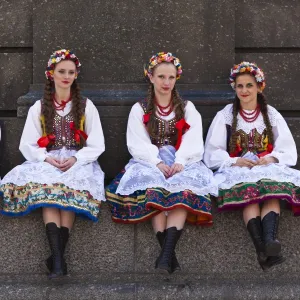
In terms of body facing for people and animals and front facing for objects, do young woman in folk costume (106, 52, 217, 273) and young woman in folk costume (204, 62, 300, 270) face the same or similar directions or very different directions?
same or similar directions

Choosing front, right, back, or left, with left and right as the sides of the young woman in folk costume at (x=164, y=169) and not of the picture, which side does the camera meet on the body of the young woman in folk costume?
front

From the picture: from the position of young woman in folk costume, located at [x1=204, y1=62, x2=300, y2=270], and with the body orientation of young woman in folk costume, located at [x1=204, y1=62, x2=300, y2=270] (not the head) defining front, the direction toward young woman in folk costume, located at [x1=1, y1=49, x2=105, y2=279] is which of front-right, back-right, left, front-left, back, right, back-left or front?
right

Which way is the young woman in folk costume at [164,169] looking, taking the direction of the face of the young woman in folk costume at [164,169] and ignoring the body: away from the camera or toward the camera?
toward the camera

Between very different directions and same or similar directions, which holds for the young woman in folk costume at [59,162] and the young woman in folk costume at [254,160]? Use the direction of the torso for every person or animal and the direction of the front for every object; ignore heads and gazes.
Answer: same or similar directions

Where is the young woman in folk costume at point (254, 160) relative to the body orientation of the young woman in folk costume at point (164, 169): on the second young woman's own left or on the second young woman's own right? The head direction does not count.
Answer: on the second young woman's own left

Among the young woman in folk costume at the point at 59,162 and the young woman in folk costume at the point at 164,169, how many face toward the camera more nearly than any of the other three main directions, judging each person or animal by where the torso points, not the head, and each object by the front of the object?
2

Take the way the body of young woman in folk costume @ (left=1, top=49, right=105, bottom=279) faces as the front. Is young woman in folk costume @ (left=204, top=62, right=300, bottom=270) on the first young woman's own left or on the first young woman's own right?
on the first young woman's own left

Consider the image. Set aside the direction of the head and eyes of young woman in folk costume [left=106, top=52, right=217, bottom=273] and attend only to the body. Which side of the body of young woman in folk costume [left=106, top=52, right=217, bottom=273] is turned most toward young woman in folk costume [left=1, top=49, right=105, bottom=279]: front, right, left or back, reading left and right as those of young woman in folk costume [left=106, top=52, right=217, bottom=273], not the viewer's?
right

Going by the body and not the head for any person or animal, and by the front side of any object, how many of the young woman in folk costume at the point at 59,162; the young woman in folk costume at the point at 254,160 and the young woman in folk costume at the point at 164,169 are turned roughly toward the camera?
3

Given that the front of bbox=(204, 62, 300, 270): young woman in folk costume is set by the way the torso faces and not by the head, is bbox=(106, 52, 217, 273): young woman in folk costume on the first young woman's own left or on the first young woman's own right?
on the first young woman's own right

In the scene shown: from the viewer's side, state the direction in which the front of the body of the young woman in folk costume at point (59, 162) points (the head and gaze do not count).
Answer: toward the camera
